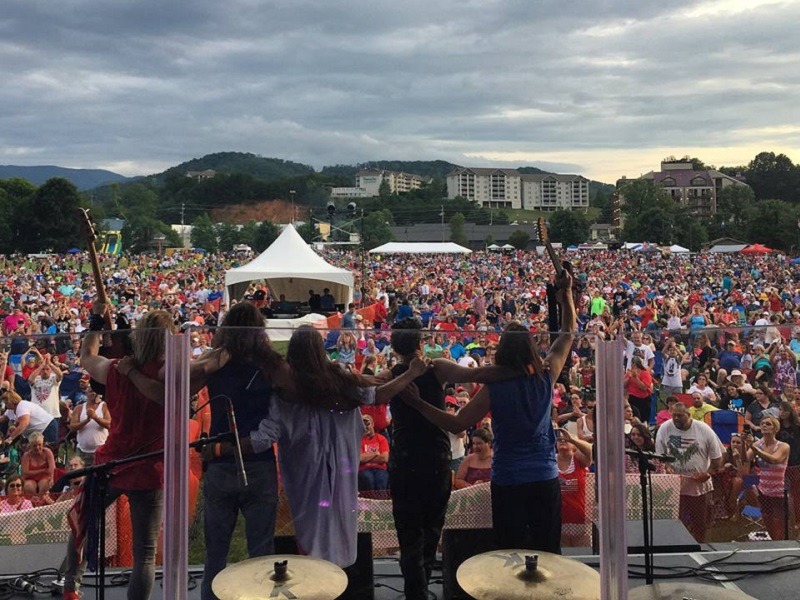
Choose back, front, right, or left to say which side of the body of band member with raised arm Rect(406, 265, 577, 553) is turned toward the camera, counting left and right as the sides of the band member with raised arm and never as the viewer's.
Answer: back

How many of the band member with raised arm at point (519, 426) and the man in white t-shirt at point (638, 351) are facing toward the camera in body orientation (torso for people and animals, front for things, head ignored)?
1

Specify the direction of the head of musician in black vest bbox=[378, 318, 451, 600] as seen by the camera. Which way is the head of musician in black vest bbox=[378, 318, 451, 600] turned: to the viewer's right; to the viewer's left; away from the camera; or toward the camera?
away from the camera

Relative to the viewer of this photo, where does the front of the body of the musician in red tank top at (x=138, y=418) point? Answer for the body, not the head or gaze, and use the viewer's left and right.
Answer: facing away from the viewer

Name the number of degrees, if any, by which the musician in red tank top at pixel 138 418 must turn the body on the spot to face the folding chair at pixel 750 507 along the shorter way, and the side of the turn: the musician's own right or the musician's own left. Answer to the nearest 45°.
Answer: approximately 90° to the musician's own right

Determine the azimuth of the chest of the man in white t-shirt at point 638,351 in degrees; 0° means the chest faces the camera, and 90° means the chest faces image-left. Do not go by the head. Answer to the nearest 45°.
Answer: approximately 0°

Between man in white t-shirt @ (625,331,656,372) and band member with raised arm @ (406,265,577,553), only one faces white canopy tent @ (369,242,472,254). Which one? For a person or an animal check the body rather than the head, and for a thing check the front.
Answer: the band member with raised arm

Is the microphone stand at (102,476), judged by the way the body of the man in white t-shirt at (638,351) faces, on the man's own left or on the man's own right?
on the man's own right

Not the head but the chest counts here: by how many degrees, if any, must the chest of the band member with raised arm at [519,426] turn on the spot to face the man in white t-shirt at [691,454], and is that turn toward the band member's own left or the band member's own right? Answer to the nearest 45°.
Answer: approximately 90° to the band member's own right

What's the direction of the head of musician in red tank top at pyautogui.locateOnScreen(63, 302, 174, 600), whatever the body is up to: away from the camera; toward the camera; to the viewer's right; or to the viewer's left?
away from the camera

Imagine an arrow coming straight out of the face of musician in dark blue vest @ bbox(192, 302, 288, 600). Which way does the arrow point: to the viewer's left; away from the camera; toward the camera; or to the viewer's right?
away from the camera
